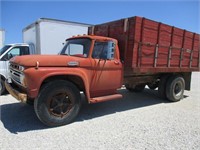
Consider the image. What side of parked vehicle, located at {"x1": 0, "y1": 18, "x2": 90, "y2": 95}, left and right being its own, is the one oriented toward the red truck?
left

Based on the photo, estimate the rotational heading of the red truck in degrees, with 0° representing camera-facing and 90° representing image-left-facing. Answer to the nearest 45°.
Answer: approximately 45°

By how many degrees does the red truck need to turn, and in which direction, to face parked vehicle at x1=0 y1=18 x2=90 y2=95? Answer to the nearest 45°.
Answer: approximately 90° to its right
